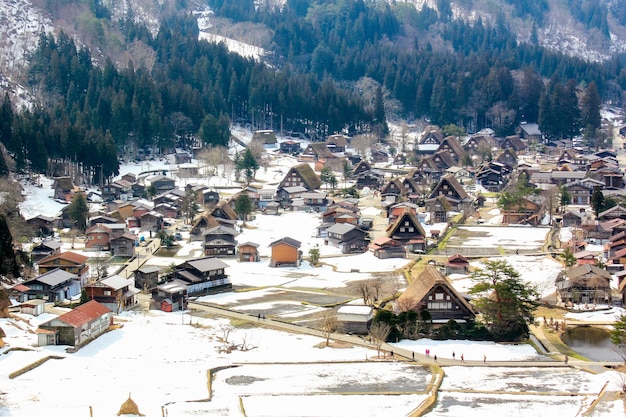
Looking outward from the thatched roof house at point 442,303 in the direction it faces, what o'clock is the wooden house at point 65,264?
The wooden house is roughly at 5 o'clock from the thatched roof house.

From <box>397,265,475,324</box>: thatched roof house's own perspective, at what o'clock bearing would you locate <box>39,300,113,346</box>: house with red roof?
The house with red roof is roughly at 4 o'clock from the thatched roof house.

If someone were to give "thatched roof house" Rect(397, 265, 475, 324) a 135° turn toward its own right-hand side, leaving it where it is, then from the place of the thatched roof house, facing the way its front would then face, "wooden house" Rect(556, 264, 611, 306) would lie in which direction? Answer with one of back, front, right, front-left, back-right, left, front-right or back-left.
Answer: back-right

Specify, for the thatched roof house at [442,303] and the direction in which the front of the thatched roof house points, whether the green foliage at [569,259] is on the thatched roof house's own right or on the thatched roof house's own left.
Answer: on the thatched roof house's own left

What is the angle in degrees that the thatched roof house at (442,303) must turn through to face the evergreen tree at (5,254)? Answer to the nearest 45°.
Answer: approximately 135° to its right

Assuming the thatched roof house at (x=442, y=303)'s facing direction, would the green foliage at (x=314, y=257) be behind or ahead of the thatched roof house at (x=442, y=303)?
behind

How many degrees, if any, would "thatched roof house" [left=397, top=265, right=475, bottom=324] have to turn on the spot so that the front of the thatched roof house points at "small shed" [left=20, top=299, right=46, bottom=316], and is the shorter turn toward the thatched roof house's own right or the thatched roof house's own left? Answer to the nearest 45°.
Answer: approximately 135° to the thatched roof house's own right

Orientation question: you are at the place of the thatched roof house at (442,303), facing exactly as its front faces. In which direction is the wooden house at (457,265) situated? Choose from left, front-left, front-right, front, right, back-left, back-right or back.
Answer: back-left

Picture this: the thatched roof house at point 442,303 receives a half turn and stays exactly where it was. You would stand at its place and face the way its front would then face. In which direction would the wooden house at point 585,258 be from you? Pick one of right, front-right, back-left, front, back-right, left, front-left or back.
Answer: right

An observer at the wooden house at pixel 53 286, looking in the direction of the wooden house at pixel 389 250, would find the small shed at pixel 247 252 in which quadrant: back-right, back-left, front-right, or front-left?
front-left

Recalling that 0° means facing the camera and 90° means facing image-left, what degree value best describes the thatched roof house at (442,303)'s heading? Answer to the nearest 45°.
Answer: approximately 315°

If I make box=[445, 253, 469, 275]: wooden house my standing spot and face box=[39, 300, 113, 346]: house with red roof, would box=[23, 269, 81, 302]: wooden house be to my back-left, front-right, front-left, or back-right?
front-right

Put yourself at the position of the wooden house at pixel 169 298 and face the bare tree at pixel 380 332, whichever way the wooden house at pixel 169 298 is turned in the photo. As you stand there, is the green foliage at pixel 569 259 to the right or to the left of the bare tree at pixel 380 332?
left

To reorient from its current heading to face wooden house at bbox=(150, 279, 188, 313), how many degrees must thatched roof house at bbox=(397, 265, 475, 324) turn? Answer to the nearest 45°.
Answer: approximately 135° to its right
